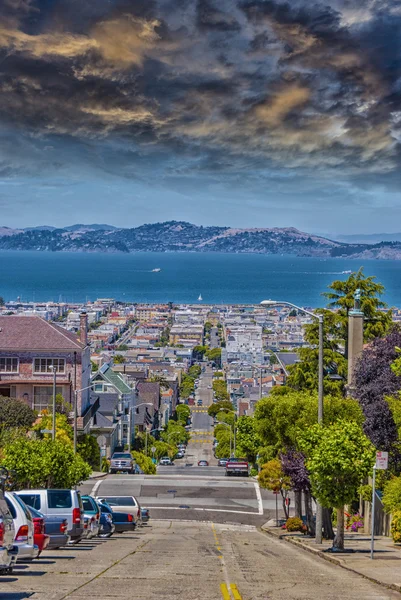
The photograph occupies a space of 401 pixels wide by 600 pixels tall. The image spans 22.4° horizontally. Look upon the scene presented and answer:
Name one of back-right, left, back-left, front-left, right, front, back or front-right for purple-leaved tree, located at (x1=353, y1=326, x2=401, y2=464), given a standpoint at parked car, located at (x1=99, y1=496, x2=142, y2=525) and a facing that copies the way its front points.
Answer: back

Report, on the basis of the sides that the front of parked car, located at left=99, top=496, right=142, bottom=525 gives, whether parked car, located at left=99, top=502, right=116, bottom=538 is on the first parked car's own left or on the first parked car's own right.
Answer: on the first parked car's own left

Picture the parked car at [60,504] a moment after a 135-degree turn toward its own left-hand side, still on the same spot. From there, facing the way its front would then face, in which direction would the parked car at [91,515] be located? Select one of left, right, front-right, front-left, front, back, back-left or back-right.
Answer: back-left

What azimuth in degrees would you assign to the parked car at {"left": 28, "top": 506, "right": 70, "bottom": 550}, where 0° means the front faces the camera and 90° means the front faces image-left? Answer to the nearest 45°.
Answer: approximately 90°

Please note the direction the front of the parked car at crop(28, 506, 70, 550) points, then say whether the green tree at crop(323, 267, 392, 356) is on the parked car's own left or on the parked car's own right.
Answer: on the parked car's own right

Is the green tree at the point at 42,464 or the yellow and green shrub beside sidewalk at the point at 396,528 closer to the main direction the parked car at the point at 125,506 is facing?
the green tree

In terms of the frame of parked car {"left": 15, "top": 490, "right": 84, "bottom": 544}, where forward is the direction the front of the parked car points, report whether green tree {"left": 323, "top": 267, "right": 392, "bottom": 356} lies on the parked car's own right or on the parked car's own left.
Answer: on the parked car's own right

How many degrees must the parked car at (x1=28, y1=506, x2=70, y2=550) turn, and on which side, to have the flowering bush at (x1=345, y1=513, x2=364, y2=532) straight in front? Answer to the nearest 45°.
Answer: approximately 135° to its right

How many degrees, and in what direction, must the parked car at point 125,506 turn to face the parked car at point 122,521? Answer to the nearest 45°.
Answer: approximately 90° to its left

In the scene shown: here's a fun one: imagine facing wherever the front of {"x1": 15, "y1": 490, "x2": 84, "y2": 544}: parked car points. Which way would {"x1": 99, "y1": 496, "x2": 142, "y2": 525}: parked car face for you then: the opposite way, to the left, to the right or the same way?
the same way

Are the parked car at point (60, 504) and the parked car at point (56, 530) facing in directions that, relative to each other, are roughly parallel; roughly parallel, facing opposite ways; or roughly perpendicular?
roughly parallel

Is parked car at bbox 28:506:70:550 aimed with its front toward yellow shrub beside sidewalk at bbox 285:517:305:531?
no

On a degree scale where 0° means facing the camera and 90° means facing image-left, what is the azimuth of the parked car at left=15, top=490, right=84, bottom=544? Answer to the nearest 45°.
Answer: approximately 90°

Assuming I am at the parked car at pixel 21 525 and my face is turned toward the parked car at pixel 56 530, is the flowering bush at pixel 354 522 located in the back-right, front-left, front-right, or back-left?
front-right

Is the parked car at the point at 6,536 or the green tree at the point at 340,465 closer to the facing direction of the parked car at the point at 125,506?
the parked car
